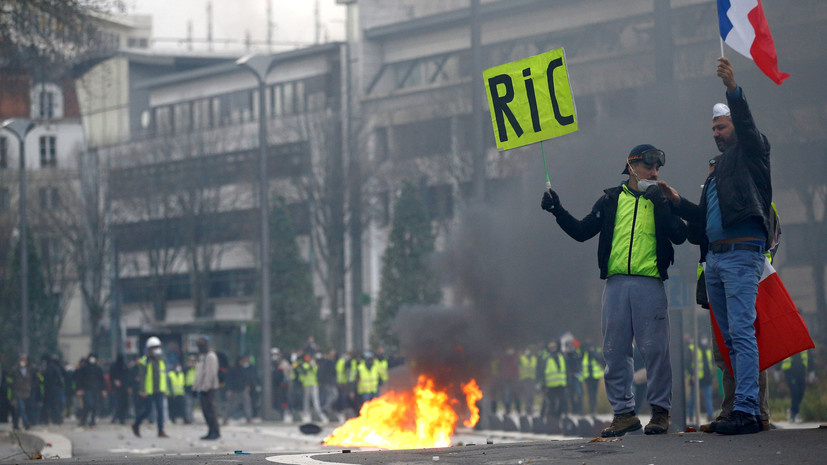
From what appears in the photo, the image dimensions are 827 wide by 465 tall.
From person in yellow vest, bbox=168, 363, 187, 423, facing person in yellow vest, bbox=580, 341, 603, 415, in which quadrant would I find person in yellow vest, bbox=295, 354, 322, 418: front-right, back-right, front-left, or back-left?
front-left

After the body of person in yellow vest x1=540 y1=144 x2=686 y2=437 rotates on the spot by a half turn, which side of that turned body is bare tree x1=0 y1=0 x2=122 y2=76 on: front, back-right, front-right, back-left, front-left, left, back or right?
front-left

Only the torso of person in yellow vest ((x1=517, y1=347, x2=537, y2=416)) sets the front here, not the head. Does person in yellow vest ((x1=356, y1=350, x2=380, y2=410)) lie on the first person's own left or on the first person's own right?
on the first person's own right

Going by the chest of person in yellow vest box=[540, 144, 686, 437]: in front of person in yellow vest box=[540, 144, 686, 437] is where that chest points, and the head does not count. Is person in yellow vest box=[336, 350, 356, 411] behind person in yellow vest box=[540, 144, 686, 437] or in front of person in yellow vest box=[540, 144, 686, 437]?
behind

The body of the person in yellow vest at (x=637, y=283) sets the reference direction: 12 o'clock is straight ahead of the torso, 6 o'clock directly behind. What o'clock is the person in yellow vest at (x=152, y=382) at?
the person in yellow vest at (x=152, y=382) is roughly at 5 o'clock from the person in yellow vest at (x=637, y=283).

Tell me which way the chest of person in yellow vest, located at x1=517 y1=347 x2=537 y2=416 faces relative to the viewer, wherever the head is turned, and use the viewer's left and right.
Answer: facing the viewer

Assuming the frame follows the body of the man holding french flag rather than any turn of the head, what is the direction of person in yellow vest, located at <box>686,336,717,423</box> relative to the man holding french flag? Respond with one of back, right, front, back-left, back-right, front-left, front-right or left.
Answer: back-right

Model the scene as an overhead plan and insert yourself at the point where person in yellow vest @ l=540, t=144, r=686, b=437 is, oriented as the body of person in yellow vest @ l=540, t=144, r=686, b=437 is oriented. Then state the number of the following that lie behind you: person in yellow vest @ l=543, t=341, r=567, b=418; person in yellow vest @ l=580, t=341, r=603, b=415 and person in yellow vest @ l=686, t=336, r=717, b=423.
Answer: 3

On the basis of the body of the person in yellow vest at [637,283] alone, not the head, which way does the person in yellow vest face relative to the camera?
toward the camera

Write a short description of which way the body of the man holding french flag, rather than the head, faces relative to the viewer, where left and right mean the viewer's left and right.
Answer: facing the viewer and to the left of the viewer

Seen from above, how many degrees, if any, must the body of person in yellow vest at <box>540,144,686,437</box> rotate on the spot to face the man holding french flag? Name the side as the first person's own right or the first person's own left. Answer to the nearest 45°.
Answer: approximately 45° to the first person's own left

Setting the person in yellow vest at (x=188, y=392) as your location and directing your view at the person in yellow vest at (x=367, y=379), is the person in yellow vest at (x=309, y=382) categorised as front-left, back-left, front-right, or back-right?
front-left
